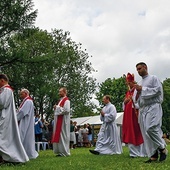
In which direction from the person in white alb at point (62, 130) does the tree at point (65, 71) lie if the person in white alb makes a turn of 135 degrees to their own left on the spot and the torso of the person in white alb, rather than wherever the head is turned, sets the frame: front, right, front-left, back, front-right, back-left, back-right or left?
left

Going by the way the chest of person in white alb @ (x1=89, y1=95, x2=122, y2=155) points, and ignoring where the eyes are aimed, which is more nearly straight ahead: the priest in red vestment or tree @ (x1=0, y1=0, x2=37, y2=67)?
the tree

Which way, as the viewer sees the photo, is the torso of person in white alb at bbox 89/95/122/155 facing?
to the viewer's left

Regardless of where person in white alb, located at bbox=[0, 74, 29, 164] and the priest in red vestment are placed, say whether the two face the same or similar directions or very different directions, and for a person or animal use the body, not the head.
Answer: same or similar directions

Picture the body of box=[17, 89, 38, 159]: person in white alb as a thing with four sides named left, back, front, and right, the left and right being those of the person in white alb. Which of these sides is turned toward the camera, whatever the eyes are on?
left

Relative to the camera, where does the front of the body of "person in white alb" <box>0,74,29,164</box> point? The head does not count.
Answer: to the viewer's left

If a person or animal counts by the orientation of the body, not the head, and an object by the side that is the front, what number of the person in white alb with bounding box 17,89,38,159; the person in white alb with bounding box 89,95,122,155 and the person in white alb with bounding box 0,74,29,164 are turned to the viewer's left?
3

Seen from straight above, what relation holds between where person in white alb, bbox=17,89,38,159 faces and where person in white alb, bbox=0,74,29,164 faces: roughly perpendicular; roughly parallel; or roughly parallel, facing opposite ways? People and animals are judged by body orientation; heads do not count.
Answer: roughly parallel

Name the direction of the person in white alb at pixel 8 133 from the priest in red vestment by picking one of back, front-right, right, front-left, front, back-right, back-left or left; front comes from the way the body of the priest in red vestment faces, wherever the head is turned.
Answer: front
